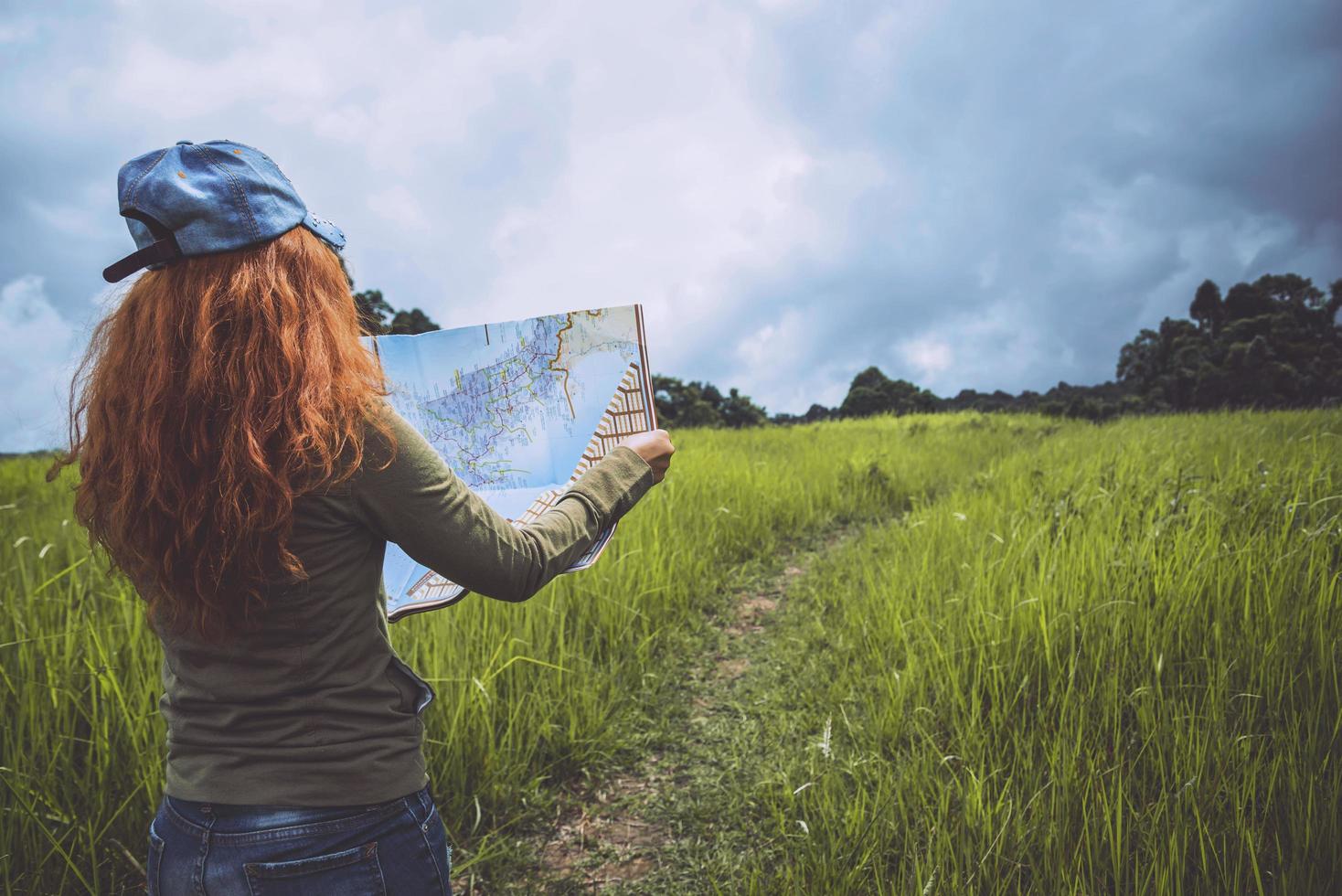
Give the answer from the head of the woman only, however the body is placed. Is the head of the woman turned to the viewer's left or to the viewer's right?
to the viewer's right

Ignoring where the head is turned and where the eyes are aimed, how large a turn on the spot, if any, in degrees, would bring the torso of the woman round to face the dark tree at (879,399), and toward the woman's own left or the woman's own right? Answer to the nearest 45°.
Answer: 0° — they already face it

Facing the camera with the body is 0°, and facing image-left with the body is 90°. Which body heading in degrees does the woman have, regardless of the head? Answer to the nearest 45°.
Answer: approximately 225°
